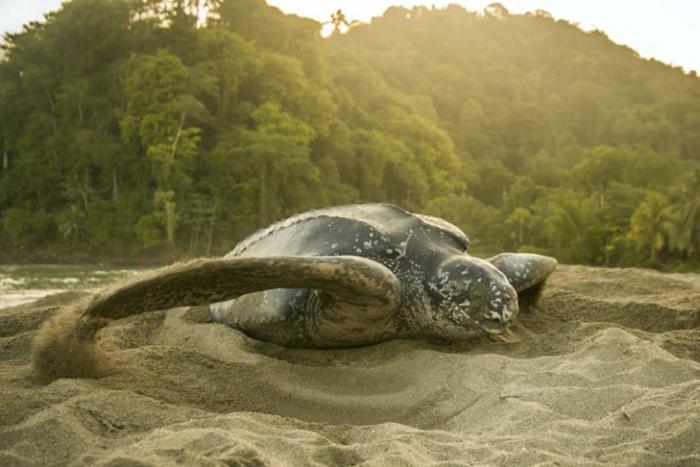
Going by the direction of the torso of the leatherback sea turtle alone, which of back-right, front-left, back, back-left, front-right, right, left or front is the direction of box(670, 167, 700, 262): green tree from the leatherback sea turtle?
left

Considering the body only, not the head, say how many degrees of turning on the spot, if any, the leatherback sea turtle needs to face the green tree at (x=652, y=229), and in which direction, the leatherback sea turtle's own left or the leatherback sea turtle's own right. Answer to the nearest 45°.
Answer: approximately 90° to the leatherback sea turtle's own left

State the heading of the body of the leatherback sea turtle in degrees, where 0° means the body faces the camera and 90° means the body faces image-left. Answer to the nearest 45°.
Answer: approximately 315°
